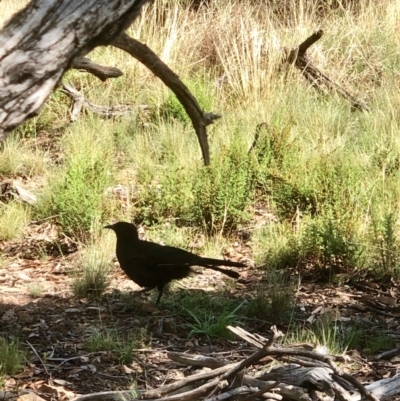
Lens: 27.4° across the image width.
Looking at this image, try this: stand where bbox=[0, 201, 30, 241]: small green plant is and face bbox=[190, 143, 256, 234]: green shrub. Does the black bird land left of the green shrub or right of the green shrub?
right

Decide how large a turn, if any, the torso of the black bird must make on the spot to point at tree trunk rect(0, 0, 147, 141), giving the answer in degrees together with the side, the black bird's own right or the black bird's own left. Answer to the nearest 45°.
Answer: approximately 45° to the black bird's own right

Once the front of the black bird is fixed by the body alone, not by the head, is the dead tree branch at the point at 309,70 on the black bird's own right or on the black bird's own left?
on the black bird's own right

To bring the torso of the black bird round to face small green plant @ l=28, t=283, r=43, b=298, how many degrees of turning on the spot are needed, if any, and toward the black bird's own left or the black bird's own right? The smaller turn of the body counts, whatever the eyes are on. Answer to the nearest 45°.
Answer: approximately 45° to the black bird's own right

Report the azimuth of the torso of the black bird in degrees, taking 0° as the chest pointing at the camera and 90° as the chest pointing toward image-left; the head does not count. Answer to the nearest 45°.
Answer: approximately 90°

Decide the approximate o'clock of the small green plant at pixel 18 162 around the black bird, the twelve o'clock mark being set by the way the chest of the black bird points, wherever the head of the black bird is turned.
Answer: The small green plant is roughly at 2 o'clock from the black bird.
